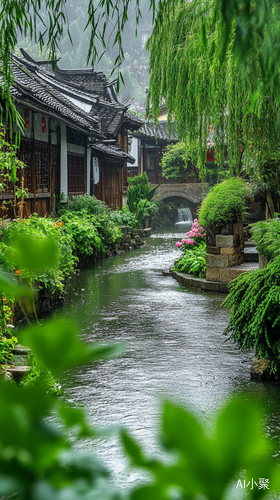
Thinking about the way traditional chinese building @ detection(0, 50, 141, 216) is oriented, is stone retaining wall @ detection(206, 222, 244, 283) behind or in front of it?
in front

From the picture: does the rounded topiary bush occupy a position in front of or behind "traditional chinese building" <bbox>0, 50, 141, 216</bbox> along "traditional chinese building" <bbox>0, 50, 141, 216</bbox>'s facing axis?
in front

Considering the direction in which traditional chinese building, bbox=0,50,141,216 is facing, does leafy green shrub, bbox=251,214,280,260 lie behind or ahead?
ahead

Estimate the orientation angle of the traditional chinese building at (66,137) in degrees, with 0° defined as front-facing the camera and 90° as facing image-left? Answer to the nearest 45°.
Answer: approximately 315°

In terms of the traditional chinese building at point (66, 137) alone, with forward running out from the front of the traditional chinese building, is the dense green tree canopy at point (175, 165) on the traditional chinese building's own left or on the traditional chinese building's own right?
on the traditional chinese building's own left

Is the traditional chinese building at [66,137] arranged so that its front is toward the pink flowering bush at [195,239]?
yes

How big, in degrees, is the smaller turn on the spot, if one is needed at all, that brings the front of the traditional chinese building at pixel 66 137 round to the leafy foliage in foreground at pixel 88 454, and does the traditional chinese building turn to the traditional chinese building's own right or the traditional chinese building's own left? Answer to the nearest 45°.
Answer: approximately 45° to the traditional chinese building's own right
